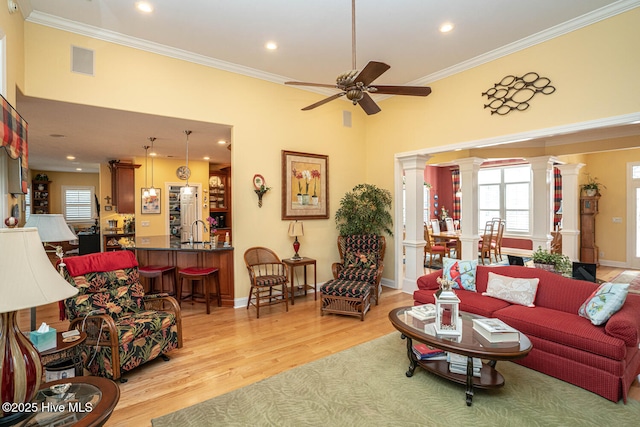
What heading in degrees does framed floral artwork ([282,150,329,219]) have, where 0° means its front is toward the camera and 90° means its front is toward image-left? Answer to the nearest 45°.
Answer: approximately 315°

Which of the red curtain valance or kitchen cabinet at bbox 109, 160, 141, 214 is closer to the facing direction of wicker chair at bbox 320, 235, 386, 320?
the red curtain valance

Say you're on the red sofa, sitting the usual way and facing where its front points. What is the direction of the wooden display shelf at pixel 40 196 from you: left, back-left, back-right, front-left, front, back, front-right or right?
front-right

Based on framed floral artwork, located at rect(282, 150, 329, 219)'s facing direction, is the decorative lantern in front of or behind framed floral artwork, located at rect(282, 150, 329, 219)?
in front

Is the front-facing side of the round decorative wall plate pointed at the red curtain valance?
yes

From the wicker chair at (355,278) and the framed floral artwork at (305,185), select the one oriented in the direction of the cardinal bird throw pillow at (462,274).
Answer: the framed floral artwork

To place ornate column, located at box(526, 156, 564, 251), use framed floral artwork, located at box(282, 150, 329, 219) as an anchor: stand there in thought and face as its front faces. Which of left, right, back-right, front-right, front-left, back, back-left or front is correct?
front-left

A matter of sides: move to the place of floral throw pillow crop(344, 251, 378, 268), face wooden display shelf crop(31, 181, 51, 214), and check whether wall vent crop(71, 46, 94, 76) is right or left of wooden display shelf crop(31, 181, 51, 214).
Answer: left

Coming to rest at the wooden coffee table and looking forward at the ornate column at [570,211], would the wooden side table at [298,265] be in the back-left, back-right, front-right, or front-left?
front-left

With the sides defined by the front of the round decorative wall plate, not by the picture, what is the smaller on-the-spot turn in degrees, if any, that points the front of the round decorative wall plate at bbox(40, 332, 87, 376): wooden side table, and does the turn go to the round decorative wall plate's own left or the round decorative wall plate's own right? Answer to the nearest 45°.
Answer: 0° — it already faces it

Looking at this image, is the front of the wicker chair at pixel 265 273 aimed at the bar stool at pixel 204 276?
no

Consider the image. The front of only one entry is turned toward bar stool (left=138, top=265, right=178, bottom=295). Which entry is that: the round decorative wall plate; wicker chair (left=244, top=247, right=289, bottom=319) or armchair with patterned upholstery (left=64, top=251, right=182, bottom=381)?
the round decorative wall plate

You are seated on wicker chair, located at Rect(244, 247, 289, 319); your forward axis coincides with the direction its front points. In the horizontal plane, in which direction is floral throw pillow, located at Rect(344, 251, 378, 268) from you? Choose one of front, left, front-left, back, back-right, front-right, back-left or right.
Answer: front-left

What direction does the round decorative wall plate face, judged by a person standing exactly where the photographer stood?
facing the viewer

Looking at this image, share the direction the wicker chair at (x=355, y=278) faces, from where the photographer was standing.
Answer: facing the viewer and to the left of the viewer

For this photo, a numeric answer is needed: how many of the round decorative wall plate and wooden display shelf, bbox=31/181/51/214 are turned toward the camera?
2

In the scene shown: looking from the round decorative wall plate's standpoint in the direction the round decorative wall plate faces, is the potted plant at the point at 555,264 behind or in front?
in front

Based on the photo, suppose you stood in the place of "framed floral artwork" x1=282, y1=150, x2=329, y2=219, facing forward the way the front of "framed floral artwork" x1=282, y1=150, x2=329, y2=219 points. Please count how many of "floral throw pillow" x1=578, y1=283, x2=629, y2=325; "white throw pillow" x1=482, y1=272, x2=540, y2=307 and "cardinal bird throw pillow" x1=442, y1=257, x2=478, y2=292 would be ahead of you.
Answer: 3

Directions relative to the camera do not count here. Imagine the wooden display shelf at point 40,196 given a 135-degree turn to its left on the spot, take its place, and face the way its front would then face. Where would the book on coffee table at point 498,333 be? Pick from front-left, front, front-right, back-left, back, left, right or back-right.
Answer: back-right

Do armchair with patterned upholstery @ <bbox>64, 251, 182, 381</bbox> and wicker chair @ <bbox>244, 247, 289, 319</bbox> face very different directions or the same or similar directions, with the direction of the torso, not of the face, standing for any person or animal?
same or similar directions

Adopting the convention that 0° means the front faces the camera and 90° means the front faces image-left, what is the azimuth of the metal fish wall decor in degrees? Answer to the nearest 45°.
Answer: approximately 45°
